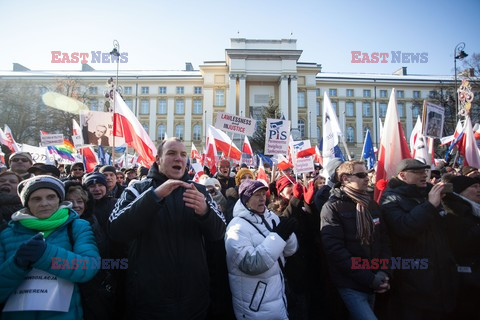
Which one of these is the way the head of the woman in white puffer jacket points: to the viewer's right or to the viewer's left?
to the viewer's right

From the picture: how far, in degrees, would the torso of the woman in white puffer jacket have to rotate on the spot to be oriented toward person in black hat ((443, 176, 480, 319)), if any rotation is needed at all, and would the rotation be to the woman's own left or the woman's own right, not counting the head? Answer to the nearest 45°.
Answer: approximately 45° to the woman's own left

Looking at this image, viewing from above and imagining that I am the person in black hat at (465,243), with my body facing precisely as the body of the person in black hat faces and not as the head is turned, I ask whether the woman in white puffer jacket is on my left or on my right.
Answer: on my right

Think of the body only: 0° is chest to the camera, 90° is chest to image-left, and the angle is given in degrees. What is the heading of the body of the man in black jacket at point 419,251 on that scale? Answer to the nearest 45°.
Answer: approximately 315°

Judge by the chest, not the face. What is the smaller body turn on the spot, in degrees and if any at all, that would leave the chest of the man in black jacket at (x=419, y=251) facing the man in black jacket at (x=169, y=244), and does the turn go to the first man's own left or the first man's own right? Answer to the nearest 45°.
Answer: approximately 90° to the first man's own right

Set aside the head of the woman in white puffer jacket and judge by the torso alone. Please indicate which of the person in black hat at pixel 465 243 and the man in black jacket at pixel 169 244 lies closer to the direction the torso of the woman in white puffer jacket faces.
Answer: the person in black hat

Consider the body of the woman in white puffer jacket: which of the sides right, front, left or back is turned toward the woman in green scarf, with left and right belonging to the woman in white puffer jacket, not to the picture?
right

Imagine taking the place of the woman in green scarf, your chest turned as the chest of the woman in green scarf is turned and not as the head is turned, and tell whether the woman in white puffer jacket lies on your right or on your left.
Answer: on your left

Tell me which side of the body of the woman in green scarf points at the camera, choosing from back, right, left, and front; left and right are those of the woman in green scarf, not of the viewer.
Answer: front
